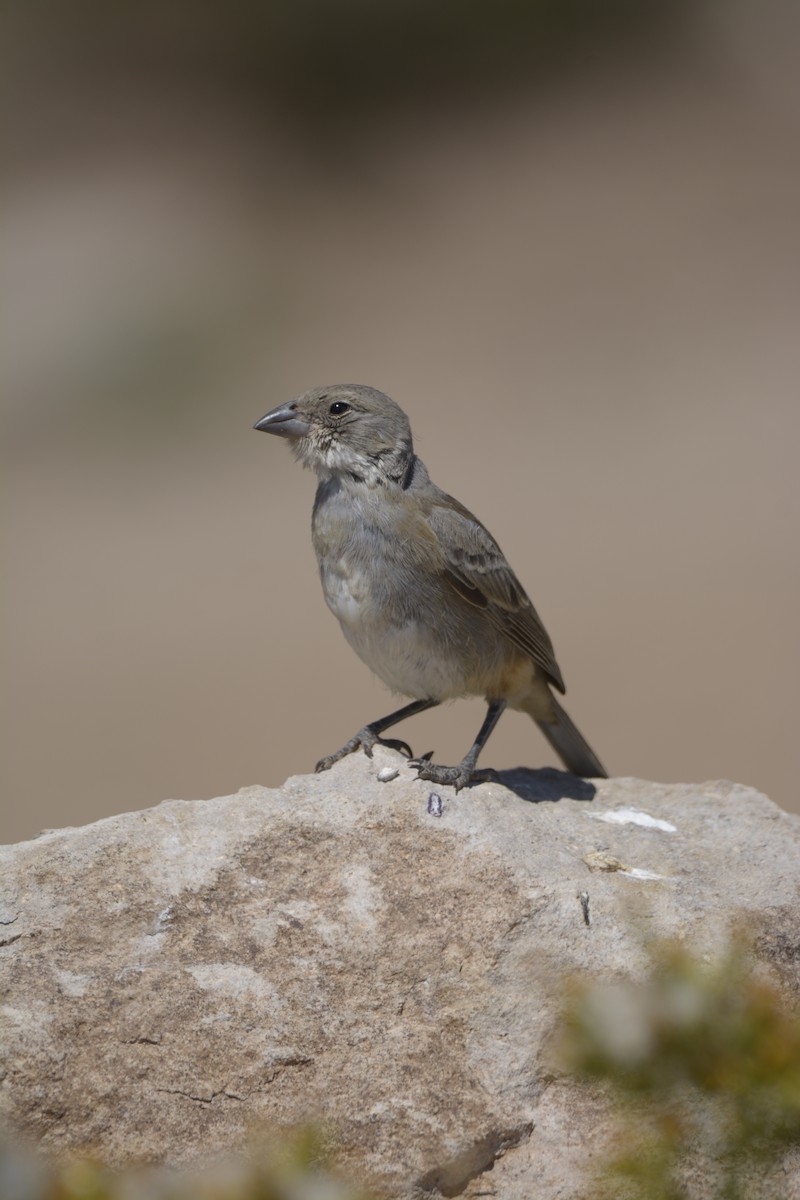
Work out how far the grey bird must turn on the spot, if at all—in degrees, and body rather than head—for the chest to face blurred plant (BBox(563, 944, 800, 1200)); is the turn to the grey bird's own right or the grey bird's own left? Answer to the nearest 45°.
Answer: approximately 90° to the grey bird's own left

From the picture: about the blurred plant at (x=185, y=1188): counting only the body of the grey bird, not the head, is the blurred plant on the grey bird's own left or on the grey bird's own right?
on the grey bird's own left

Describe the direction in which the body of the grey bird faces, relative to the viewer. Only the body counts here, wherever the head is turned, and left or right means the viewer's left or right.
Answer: facing to the left of the viewer
